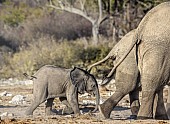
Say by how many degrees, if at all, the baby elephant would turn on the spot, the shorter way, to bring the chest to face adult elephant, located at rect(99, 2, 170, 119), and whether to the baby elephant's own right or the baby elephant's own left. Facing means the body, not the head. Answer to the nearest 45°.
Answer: approximately 45° to the baby elephant's own right

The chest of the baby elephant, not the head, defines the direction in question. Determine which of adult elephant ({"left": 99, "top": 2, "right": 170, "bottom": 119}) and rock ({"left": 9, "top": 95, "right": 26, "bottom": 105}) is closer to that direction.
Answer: the adult elephant

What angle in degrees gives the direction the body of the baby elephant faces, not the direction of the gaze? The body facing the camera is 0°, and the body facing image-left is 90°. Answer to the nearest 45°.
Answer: approximately 270°
